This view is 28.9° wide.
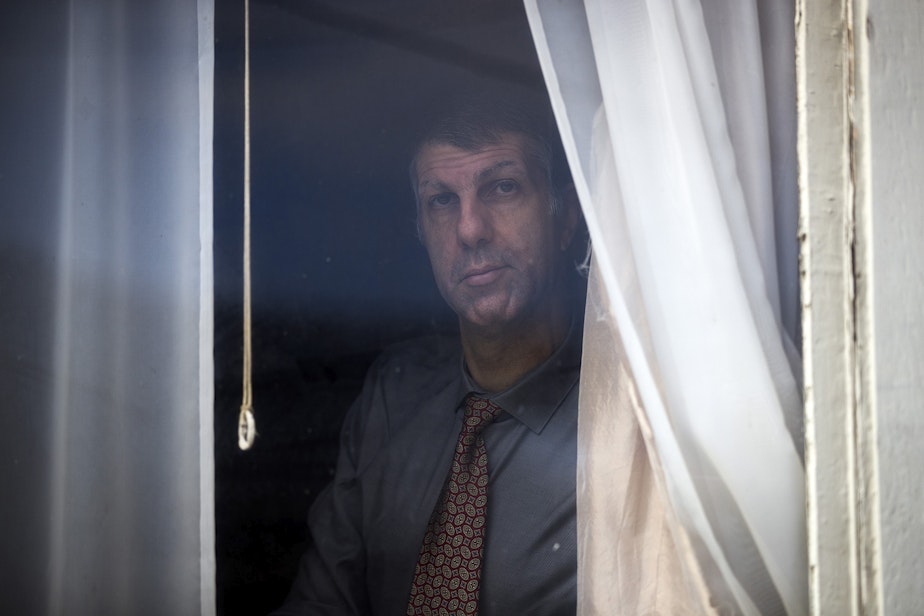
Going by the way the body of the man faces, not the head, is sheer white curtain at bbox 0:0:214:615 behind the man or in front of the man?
in front

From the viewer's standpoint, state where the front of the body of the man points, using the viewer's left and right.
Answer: facing the viewer and to the left of the viewer

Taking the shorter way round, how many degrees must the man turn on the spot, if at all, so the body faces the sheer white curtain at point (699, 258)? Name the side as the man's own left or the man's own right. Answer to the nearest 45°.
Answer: approximately 45° to the man's own left
